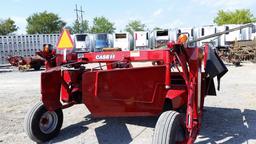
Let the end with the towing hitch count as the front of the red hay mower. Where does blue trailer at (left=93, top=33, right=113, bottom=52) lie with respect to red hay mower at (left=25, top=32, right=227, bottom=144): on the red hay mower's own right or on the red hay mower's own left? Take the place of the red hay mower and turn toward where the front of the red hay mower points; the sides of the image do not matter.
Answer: on the red hay mower's own left

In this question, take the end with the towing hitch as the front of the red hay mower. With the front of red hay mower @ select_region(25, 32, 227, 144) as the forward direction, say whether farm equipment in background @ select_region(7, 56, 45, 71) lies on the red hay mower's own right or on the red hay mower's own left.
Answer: on the red hay mower's own left

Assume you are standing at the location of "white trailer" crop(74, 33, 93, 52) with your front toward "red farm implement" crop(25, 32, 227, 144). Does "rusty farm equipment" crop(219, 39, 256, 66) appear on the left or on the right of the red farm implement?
left

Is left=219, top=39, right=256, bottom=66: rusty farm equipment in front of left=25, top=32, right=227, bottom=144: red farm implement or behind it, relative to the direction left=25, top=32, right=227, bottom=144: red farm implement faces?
in front

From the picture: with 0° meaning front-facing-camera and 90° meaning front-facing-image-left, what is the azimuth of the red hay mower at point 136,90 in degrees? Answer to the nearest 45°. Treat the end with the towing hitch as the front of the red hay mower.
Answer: approximately 225°

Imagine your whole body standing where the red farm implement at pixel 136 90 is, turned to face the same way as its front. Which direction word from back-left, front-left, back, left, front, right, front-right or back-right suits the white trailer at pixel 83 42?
front-left

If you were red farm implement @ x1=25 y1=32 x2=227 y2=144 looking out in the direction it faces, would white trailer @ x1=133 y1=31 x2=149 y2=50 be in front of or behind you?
in front

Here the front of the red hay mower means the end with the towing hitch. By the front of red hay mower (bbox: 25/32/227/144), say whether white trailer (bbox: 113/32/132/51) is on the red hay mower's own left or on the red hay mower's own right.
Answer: on the red hay mower's own left
